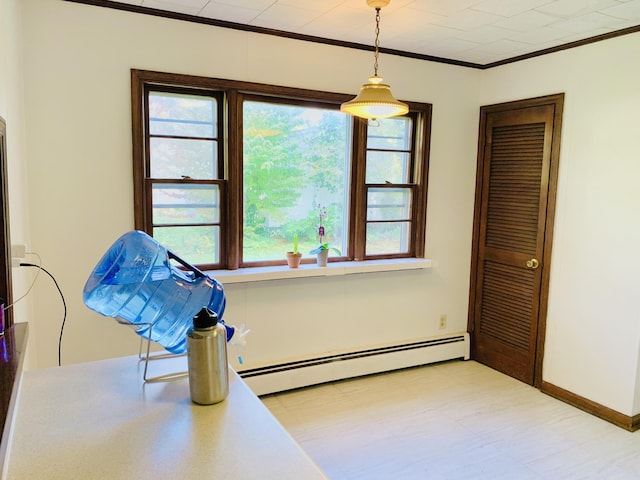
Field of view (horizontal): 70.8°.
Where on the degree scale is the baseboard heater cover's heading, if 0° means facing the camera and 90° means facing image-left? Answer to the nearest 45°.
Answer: approximately 315°

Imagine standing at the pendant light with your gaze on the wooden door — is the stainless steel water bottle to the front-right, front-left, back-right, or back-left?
back-right

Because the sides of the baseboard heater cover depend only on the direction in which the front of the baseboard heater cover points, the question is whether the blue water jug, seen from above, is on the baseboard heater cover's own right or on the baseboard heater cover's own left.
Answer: on the baseboard heater cover's own right

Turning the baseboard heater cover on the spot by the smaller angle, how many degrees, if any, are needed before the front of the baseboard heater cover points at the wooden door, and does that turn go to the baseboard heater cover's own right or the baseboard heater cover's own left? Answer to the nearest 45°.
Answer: approximately 45° to the baseboard heater cover's own left

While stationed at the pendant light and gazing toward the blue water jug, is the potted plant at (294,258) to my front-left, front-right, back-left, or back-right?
back-right
